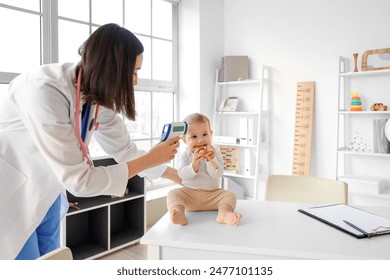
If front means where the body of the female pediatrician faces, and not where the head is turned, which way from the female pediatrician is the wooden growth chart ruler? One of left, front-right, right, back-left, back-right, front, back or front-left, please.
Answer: front-left

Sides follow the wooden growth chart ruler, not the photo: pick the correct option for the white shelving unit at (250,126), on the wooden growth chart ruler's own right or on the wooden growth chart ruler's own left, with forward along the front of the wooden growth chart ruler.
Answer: on the wooden growth chart ruler's own right

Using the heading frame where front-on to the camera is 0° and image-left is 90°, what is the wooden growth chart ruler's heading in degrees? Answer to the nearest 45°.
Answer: approximately 0°

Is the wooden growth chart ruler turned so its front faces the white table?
yes

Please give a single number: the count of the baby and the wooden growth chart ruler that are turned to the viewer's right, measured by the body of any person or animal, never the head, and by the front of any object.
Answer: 0

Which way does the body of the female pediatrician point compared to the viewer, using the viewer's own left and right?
facing to the right of the viewer

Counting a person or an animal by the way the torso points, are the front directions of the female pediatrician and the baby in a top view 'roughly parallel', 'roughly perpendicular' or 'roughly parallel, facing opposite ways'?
roughly perpendicular

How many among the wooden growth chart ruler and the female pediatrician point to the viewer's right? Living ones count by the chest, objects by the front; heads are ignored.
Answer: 1

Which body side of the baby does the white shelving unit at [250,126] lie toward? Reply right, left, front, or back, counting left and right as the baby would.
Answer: back
